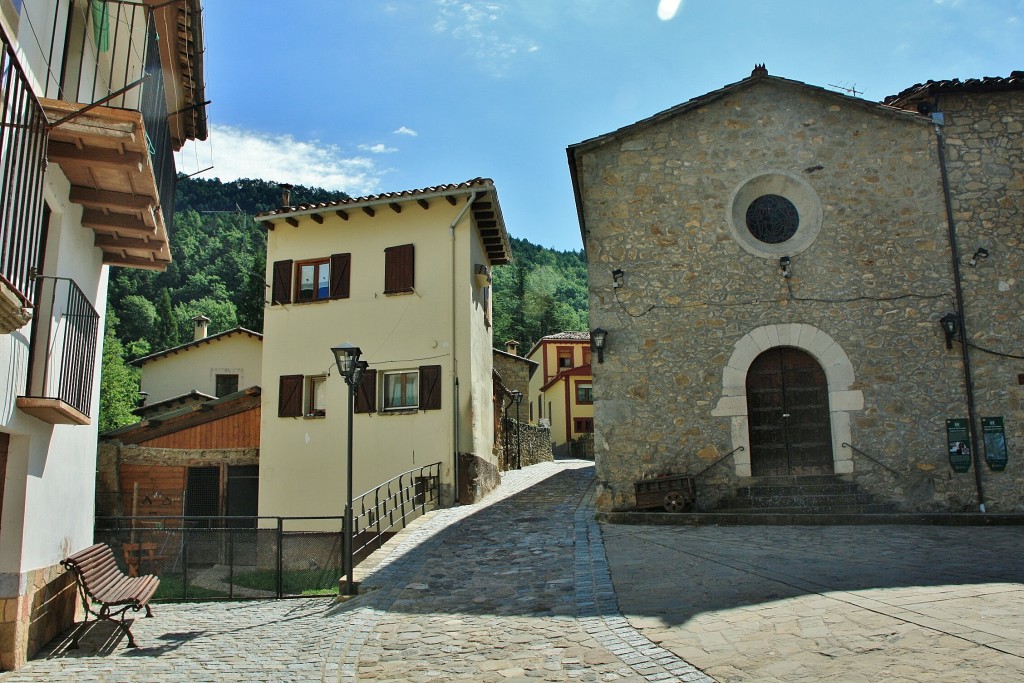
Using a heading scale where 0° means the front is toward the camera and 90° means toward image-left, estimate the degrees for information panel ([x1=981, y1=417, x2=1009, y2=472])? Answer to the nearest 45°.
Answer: approximately 0°

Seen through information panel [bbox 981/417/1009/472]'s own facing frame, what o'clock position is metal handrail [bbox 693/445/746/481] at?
The metal handrail is roughly at 2 o'clock from the information panel.

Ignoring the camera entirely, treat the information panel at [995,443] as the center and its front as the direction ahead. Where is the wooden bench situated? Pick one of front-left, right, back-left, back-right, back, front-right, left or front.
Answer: front-right

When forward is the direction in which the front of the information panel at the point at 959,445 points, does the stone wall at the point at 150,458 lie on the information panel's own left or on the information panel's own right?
on the information panel's own right

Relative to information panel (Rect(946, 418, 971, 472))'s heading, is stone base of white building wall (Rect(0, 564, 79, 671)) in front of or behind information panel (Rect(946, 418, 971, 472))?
in front

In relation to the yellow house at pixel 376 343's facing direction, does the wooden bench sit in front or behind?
in front

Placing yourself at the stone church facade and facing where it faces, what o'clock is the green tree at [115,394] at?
The green tree is roughly at 4 o'clock from the stone church facade.

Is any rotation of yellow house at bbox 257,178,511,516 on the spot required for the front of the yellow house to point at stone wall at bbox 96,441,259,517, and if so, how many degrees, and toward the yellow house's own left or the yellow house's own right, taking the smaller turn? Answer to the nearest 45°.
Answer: approximately 135° to the yellow house's own right

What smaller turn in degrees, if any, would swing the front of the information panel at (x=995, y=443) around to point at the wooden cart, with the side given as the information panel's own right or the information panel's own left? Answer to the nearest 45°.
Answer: approximately 45° to the information panel's own right

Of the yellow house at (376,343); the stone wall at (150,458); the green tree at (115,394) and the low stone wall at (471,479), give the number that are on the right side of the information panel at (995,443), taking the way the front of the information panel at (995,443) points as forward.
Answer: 4

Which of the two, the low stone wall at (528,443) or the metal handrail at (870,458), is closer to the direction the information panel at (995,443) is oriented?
the metal handrail

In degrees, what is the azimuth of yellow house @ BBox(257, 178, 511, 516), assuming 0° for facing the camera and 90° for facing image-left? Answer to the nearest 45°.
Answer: approximately 0°

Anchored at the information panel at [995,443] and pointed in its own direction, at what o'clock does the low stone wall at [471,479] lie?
The low stone wall is roughly at 3 o'clock from the information panel.
